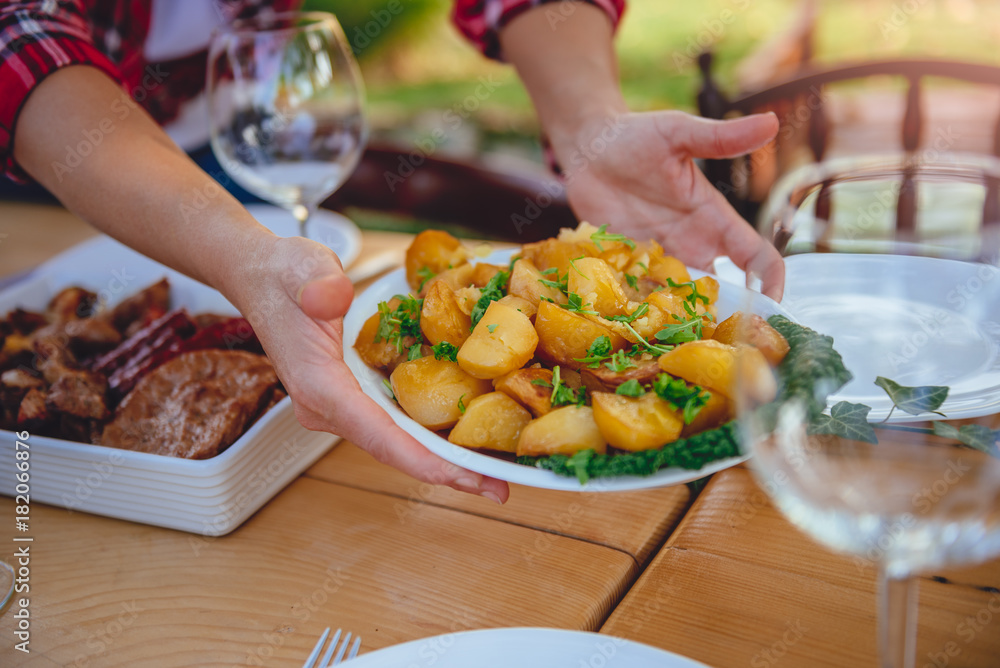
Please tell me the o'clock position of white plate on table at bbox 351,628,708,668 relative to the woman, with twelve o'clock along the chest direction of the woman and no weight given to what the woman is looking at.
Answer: The white plate on table is roughly at 1 o'clock from the woman.

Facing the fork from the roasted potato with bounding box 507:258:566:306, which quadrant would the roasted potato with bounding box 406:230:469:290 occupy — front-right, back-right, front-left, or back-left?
back-right

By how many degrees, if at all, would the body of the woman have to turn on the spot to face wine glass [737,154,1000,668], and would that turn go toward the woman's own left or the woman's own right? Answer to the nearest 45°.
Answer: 0° — they already face it

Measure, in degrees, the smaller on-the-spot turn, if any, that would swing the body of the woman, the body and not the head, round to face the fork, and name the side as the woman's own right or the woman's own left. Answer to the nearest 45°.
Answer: approximately 45° to the woman's own right

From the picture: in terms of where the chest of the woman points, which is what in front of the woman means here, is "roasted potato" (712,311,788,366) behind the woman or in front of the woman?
in front
